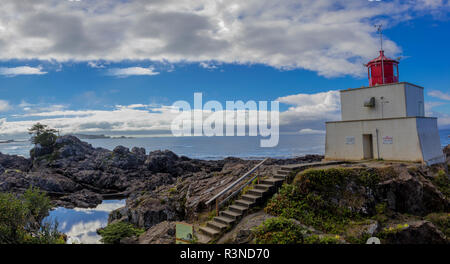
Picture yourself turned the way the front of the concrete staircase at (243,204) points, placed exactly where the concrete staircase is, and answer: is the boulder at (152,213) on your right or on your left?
on your right

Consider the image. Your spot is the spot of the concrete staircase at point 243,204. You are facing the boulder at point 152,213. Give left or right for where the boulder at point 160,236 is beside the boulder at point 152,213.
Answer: left

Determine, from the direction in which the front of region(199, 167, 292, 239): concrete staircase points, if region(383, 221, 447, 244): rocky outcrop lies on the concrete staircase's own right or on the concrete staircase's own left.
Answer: on the concrete staircase's own left

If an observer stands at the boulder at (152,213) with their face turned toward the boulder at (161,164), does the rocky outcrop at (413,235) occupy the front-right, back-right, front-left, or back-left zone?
back-right

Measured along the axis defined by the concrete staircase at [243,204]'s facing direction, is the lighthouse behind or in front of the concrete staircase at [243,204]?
behind

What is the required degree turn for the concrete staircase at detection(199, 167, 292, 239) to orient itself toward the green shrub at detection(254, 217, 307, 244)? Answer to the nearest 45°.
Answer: approximately 45° to its left

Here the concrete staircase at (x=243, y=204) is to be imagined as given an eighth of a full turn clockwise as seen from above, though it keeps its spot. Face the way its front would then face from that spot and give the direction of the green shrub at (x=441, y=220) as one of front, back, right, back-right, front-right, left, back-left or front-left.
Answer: back

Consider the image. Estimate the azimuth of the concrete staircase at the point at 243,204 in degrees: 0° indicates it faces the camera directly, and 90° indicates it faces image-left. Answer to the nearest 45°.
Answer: approximately 45°

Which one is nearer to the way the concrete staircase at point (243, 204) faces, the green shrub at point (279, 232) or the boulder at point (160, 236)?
the boulder
